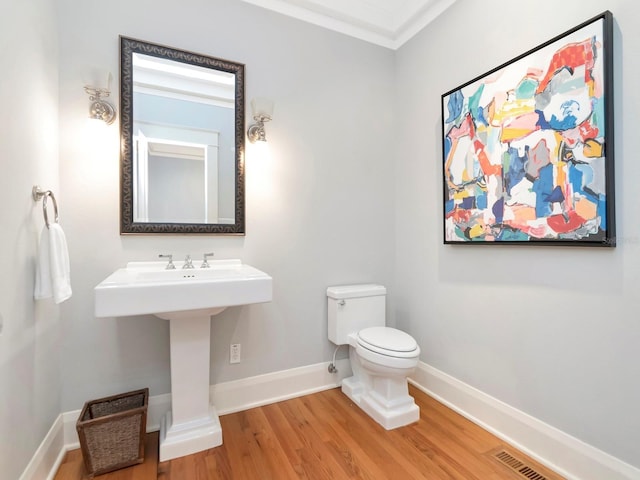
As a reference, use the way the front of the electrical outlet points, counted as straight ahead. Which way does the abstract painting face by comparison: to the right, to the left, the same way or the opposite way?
to the right

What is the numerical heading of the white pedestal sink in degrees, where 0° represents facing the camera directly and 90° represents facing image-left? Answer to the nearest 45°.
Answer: approximately 0°

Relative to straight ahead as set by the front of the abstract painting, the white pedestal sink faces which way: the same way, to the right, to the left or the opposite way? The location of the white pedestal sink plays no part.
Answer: to the left

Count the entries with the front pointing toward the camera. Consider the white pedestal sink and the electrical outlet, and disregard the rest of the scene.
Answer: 2

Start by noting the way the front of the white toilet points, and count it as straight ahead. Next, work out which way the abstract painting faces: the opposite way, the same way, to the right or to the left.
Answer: to the right

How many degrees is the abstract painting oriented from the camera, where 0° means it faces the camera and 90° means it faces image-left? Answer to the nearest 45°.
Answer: approximately 45°
